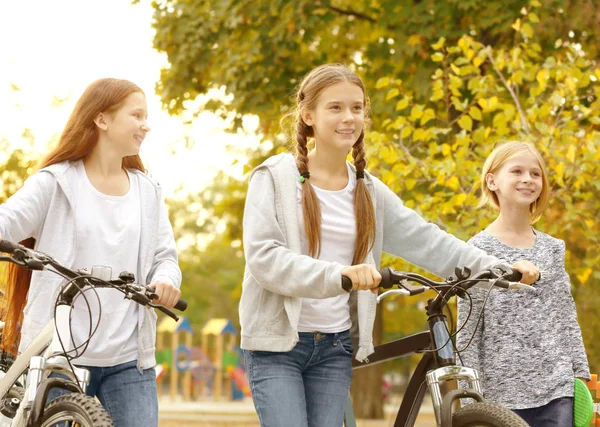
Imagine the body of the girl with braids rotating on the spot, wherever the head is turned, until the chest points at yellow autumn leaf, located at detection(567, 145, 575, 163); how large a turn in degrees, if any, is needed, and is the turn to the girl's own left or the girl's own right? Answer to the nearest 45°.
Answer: approximately 90° to the girl's own left

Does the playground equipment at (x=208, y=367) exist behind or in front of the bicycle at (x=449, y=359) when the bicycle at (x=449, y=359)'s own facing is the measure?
behind

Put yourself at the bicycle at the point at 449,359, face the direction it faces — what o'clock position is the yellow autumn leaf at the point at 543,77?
The yellow autumn leaf is roughly at 8 o'clock from the bicycle.

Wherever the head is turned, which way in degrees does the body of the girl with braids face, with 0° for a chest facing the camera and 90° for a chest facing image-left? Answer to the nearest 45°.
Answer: approximately 315°

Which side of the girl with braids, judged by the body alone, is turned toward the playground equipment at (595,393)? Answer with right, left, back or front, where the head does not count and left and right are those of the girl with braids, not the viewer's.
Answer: left

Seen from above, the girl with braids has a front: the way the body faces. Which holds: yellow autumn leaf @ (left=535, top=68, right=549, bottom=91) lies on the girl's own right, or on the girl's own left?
on the girl's own left
